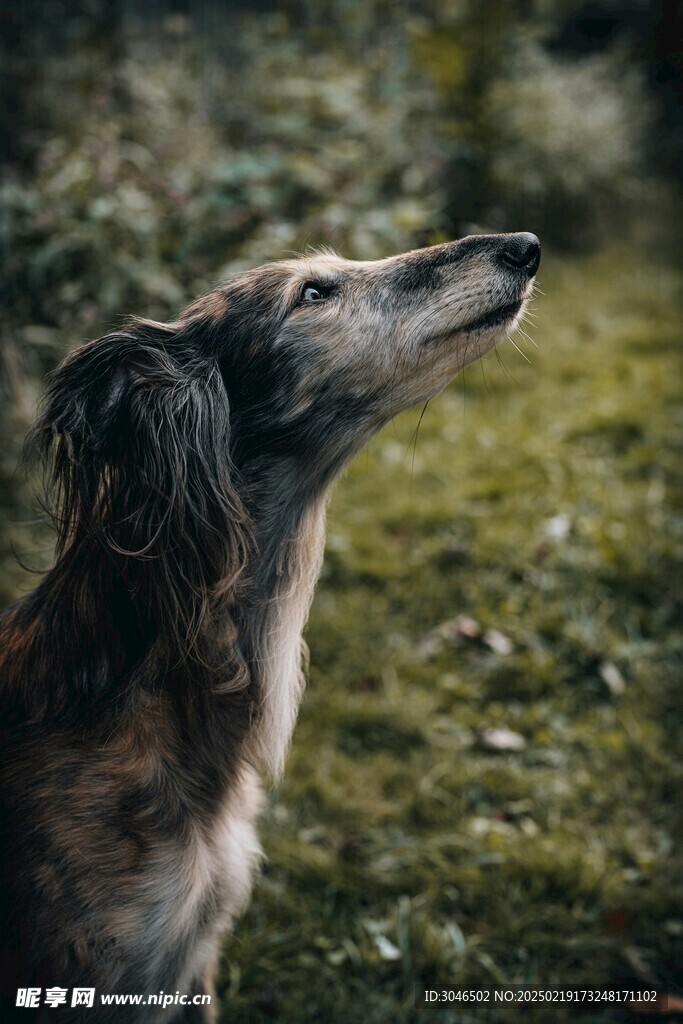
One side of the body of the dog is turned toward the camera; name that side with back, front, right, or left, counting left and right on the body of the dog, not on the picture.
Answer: right
